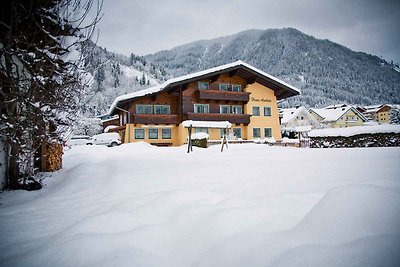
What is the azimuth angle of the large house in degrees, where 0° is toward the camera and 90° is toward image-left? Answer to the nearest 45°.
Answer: approximately 0°

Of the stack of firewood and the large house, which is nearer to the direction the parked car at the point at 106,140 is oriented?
the stack of firewood

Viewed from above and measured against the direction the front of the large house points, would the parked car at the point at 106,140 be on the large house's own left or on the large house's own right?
on the large house's own right

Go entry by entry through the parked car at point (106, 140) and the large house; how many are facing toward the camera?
1

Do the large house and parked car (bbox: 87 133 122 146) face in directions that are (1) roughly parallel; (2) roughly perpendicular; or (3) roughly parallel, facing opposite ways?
roughly perpendicular

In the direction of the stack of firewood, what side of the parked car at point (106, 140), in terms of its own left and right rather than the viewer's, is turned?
left

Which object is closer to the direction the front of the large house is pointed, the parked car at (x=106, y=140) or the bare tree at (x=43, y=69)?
the bare tree

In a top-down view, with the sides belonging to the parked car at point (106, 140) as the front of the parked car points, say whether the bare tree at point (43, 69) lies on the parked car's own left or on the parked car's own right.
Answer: on the parked car's own left
